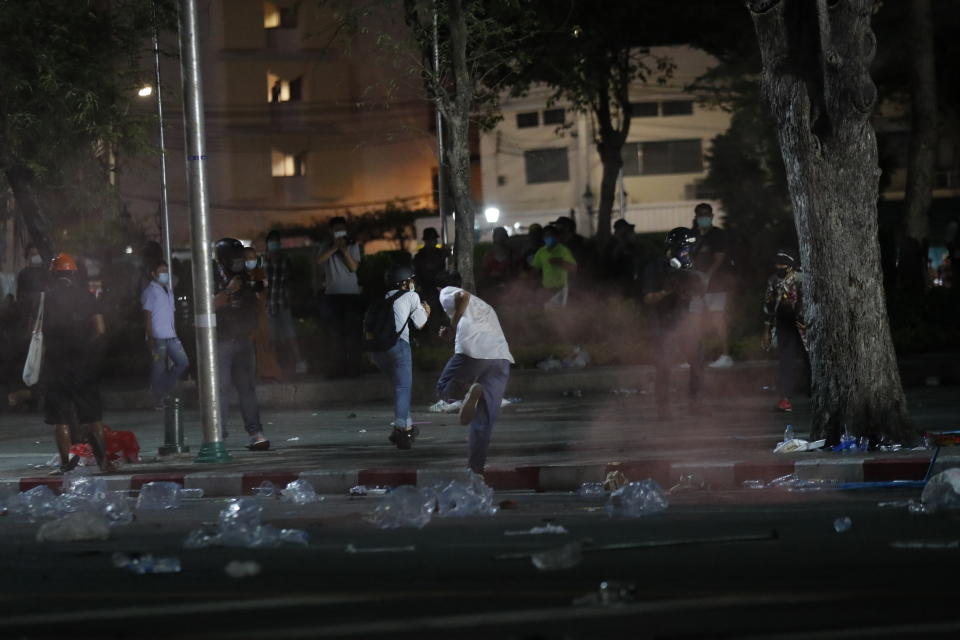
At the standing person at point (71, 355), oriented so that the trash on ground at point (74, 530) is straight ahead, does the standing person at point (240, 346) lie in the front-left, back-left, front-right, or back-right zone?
back-left

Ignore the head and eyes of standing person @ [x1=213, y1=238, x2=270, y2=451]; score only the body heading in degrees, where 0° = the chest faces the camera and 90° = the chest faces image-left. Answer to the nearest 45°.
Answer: approximately 315°

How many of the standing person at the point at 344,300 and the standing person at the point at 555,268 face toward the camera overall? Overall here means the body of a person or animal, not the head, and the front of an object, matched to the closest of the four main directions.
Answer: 2

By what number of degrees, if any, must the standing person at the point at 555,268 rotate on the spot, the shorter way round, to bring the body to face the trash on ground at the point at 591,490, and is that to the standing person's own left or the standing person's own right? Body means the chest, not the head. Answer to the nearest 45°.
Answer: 0° — they already face it

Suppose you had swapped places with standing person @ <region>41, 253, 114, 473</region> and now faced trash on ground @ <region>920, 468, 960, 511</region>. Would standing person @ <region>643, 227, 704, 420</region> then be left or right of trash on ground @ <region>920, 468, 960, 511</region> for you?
left

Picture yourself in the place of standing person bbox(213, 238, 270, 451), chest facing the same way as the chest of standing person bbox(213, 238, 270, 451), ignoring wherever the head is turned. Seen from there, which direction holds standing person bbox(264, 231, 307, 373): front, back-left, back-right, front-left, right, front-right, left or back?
back-left

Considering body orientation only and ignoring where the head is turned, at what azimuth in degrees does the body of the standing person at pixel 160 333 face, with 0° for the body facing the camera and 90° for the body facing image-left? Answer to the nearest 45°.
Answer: approximately 315°

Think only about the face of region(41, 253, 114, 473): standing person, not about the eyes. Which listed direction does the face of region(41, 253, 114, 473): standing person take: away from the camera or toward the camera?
away from the camera
